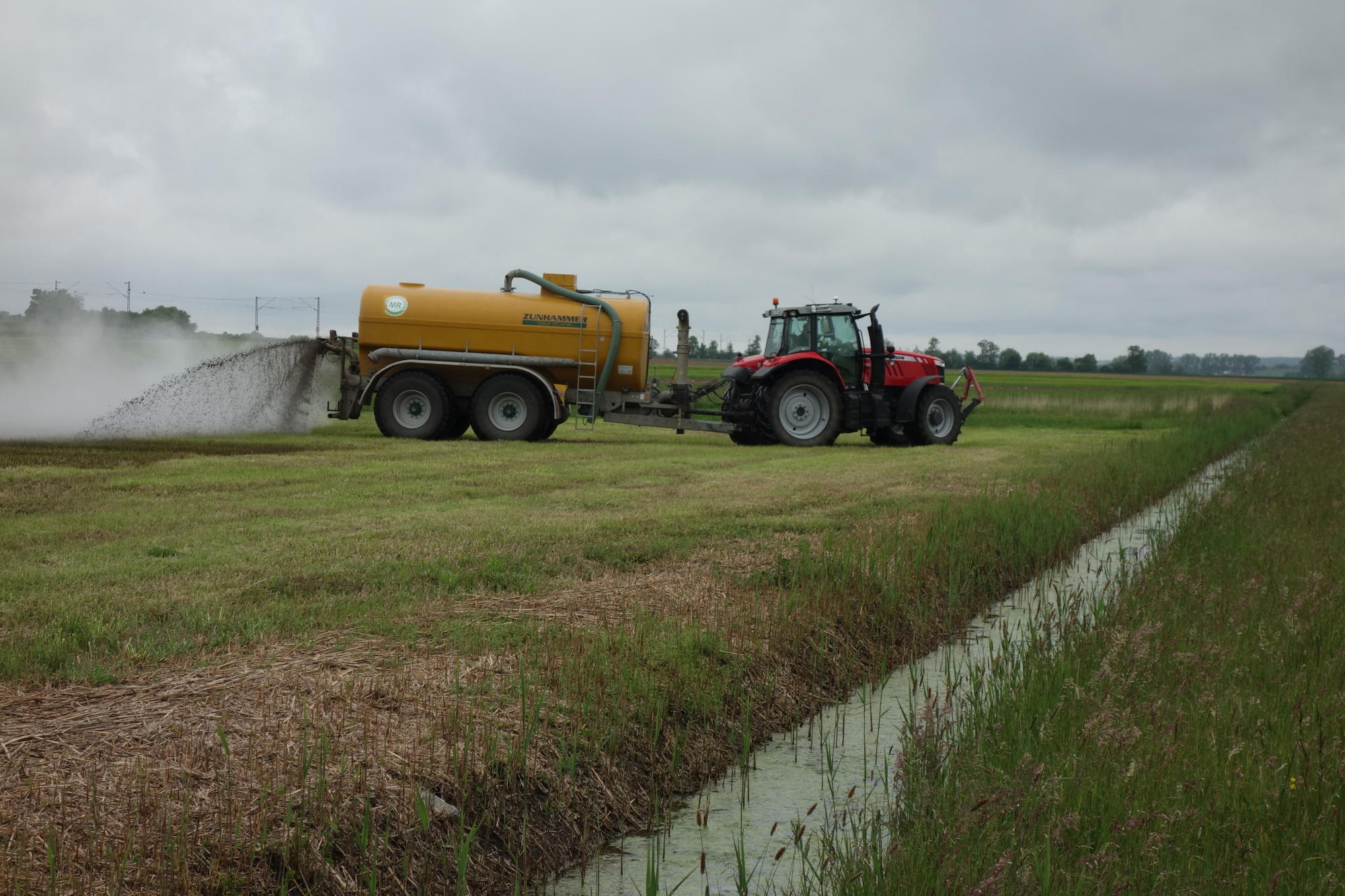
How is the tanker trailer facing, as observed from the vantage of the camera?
facing to the right of the viewer

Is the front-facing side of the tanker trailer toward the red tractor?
yes
